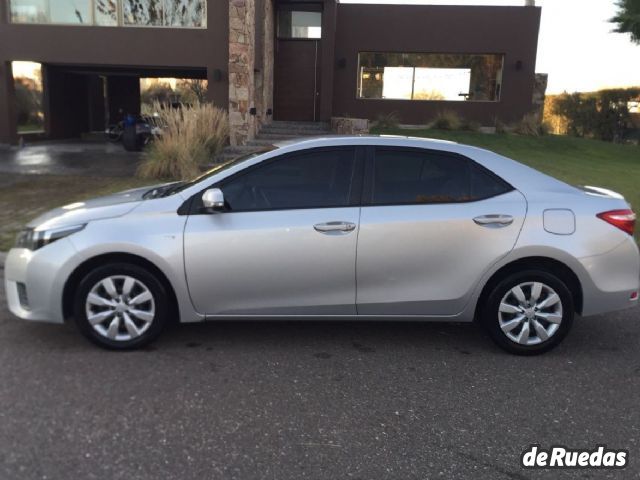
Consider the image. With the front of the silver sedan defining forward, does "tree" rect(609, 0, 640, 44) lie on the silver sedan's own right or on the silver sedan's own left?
on the silver sedan's own right

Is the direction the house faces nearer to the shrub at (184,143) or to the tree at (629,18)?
the shrub

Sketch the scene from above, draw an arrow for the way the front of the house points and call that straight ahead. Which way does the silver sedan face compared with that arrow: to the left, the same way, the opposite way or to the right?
to the right

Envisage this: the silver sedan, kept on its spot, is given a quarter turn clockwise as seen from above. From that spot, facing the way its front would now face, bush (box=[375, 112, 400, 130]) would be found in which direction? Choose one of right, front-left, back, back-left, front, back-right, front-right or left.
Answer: front

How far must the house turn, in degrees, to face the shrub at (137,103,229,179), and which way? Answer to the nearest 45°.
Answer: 0° — it already faces it

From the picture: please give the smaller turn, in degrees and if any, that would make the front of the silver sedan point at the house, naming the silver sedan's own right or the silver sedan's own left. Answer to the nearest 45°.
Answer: approximately 90° to the silver sedan's own right

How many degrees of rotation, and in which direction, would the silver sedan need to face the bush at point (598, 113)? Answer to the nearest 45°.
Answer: approximately 135° to its right

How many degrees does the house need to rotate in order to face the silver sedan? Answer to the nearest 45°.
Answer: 0° — it already faces it

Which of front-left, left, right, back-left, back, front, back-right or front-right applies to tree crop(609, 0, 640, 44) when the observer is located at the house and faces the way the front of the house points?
left

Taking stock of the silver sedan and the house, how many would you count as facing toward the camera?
1

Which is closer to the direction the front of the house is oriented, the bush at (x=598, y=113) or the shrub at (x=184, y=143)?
the shrub

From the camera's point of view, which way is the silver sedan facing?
to the viewer's left

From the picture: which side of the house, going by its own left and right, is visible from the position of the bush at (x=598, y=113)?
left
